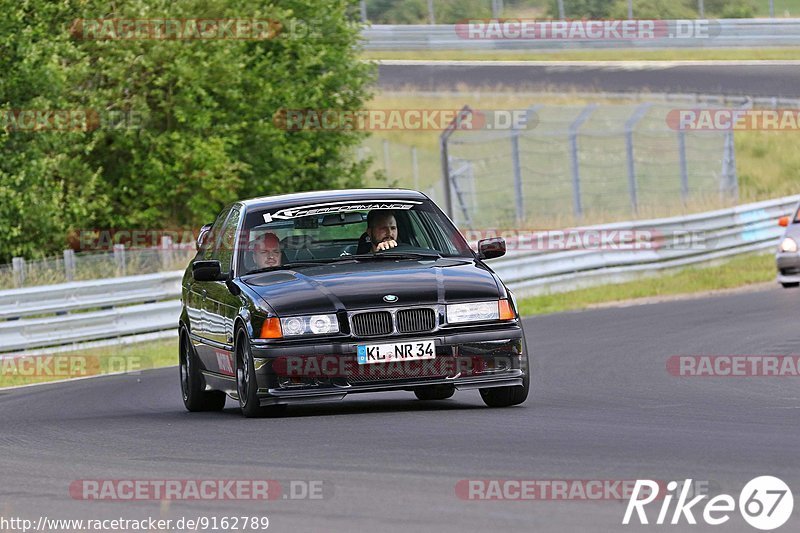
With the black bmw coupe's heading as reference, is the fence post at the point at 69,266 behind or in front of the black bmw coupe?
behind

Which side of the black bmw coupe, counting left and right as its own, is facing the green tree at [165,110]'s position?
back

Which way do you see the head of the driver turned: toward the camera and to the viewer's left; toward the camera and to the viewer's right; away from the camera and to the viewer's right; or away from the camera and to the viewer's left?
toward the camera and to the viewer's right

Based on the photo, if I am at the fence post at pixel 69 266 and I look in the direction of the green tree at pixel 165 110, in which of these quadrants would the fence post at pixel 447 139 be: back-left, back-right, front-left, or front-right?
front-right

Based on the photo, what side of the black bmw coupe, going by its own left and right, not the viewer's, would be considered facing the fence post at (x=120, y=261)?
back

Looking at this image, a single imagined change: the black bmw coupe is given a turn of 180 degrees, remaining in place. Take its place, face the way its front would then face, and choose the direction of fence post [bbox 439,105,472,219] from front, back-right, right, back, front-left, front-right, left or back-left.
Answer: front

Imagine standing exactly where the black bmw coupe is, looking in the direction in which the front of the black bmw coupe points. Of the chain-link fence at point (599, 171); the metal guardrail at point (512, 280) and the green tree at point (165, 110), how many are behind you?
3

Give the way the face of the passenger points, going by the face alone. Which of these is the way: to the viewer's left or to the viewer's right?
to the viewer's right

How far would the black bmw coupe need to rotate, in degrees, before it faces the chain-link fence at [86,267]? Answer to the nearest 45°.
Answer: approximately 180°

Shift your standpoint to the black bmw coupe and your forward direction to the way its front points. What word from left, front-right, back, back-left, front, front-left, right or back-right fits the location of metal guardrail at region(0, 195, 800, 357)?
back

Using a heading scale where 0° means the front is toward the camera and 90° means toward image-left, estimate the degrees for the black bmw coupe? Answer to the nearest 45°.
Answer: approximately 0°

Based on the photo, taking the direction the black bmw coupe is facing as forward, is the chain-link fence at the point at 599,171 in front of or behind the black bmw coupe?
behind
